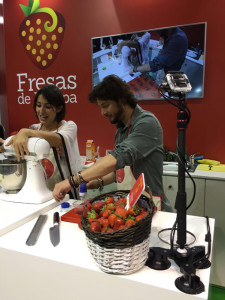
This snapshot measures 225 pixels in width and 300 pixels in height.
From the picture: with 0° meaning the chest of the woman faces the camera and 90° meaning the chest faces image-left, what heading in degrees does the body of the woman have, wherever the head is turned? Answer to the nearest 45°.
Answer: approximately 45°

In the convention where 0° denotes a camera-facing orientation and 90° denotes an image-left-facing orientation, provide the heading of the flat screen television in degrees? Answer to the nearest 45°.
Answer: approximately 45°

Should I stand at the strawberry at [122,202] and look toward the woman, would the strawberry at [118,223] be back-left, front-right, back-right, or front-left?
back-left
